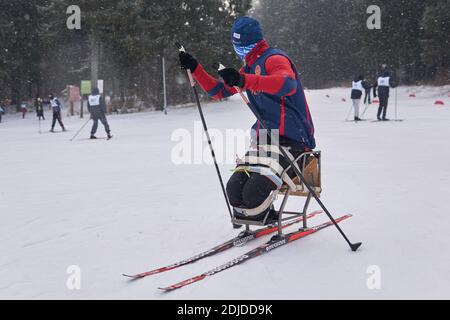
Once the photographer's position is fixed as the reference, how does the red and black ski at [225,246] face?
facing the viewer and to the left of the viewer

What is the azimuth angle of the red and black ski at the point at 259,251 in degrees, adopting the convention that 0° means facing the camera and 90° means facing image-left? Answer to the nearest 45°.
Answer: approximately 45°
